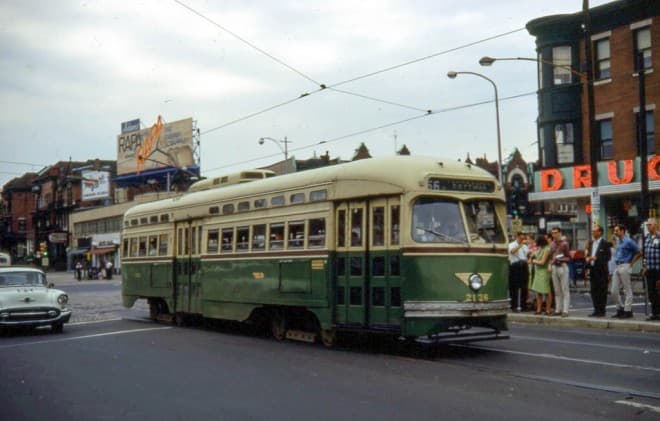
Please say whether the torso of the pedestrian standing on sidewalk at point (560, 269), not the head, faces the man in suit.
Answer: no

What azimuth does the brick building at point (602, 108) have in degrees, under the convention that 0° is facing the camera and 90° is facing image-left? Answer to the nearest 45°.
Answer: approximately 45°

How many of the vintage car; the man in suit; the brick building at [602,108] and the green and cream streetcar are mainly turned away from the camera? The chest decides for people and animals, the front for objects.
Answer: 0

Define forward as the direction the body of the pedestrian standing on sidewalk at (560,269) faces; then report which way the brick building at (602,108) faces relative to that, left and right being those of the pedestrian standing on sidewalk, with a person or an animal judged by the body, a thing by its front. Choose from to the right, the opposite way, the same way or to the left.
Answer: the same way

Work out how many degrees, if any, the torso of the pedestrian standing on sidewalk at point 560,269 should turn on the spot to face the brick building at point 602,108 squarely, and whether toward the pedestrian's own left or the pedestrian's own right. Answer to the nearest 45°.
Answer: approximately 135° to the pedestrian's own right

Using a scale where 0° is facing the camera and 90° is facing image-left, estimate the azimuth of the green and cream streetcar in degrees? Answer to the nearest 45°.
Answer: approximately 315°

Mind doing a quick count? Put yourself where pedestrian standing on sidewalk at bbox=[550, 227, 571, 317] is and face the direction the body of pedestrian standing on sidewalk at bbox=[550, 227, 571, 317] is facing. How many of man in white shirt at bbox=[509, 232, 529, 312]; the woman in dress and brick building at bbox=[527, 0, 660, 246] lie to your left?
0

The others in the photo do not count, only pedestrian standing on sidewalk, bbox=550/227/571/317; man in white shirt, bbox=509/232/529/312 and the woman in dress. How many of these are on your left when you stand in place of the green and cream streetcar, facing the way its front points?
3

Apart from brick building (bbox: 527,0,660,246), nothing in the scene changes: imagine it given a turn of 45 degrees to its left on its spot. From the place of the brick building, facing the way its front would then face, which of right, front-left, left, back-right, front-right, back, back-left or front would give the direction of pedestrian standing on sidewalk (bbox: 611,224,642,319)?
front

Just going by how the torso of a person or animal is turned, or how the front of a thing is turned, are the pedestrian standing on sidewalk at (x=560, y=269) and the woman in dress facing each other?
no

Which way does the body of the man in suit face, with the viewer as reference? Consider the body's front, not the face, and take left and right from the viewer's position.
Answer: facing the viewer and to the left of the viewer

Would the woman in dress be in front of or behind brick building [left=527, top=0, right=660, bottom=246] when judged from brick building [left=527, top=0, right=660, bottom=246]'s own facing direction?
in front

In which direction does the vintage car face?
toward the camera

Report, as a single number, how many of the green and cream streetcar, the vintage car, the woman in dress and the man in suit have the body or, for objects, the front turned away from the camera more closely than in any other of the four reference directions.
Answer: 0

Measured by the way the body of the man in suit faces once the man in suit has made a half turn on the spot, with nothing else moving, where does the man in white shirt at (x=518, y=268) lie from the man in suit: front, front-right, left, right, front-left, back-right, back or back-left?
left

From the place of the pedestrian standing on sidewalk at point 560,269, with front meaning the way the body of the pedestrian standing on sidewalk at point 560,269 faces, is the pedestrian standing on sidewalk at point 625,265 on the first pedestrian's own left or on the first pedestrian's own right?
on the first pedestrian's own left

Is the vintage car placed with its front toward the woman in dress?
no

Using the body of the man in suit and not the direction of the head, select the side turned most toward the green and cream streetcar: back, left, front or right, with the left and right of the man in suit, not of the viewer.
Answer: front
